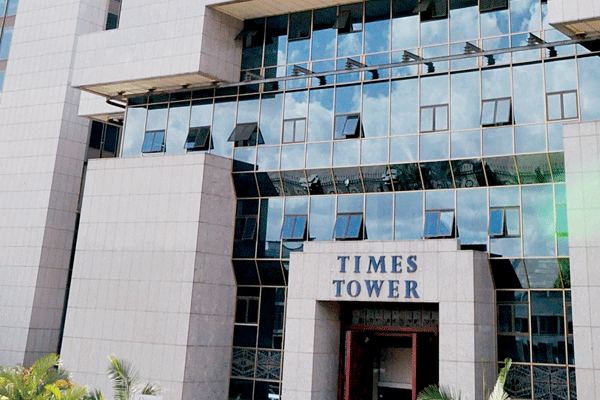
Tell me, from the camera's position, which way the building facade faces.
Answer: facing the viewer
